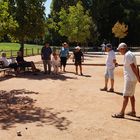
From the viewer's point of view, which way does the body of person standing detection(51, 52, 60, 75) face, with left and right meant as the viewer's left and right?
facing the viewer

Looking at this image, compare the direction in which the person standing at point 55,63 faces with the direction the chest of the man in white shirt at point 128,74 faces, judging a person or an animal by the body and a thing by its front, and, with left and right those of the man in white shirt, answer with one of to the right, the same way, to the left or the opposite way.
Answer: to the left

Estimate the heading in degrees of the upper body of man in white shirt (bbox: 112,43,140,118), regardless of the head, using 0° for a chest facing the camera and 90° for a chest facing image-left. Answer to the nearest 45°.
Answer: approximately 90°

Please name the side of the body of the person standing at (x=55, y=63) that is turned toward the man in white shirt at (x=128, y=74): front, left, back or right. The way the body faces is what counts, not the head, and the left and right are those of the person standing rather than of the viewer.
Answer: front

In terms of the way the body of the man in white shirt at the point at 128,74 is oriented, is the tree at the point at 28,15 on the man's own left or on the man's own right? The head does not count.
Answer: on the man's own right

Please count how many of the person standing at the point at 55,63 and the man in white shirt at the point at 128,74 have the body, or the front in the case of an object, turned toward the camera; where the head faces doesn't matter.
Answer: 1
